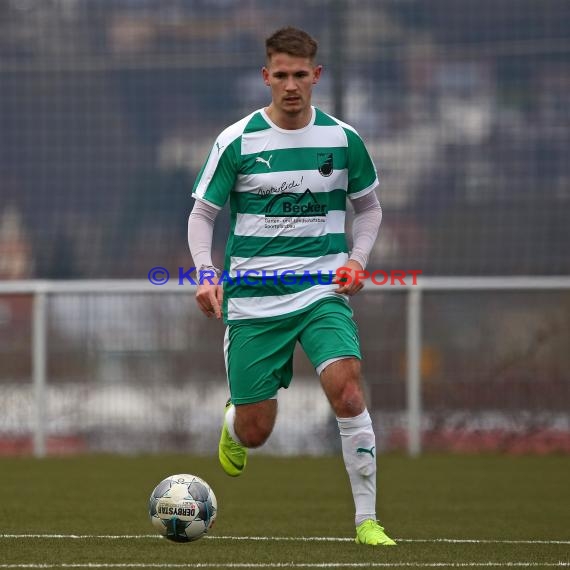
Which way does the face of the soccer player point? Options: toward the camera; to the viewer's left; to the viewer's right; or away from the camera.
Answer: toward the camera

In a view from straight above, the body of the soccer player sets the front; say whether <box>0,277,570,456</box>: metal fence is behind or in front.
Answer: behind

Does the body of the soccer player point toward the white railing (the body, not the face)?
no

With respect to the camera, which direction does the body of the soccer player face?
toward the camera
